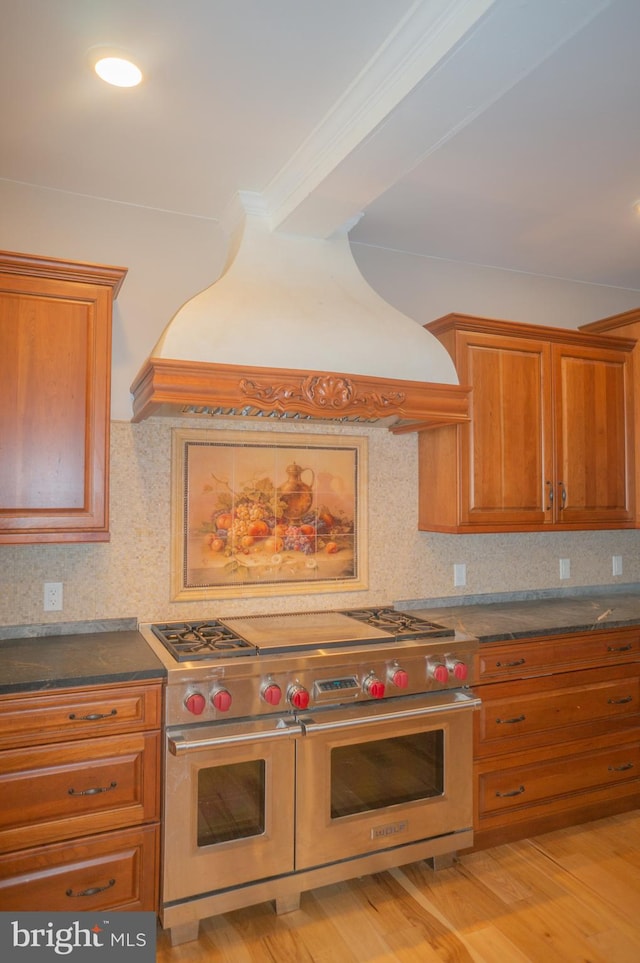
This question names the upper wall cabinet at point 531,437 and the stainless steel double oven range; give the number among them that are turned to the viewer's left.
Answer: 0

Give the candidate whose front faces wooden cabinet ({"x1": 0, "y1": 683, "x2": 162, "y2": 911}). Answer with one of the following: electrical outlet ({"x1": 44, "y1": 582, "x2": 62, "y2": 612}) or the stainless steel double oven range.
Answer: the electrical outlet

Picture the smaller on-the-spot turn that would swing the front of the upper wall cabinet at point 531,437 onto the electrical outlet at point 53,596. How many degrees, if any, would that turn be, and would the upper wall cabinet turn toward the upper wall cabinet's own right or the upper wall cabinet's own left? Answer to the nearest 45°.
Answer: approximately 90° to the upper wall cabinet's own right

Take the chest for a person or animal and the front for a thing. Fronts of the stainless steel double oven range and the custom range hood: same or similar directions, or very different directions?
same or similar directions

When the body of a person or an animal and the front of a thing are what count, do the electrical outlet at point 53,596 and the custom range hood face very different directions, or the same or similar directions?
same or similar directions

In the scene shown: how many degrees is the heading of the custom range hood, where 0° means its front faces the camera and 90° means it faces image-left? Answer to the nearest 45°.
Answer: approximately 315°

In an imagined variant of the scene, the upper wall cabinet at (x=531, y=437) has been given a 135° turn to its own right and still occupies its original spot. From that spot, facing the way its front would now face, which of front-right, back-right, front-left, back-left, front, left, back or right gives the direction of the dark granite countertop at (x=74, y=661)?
front-left

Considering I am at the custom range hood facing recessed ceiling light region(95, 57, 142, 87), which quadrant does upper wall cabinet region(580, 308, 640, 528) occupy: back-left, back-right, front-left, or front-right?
back-left

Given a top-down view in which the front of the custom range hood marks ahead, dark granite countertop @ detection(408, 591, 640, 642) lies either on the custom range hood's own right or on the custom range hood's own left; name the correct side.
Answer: on the custom range hood's own left

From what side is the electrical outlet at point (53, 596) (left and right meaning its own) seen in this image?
front

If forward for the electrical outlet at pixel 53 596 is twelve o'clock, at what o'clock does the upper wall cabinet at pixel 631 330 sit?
The upper wall cabinet is roughly at 9 o'clock from the electrical outlet.

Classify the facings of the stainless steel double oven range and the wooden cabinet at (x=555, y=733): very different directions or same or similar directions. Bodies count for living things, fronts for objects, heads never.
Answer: same or similar directions

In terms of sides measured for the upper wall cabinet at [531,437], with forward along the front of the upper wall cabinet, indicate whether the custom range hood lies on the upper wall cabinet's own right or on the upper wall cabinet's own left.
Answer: on the upper wall cabinet's own right

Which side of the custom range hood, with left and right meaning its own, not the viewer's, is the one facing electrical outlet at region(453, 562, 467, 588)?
left

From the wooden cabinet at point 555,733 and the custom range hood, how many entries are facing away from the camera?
0
